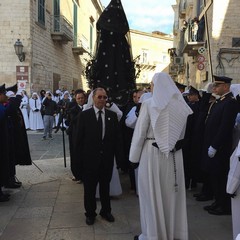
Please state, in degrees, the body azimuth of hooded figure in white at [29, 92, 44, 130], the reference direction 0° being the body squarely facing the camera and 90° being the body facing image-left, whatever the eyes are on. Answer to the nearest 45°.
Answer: approximately 0°

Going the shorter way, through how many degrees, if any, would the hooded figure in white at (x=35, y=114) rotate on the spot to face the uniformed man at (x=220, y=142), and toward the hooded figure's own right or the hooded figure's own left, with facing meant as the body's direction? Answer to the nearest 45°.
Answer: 0° — they already face them

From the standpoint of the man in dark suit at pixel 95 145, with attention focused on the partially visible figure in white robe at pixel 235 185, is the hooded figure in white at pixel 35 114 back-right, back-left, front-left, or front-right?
back-left

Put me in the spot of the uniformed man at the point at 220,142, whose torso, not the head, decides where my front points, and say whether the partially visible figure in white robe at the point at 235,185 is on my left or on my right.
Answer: on my left

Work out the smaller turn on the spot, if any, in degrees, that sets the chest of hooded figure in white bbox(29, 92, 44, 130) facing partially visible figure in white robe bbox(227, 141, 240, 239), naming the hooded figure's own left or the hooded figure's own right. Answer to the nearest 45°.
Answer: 0° — they already face them

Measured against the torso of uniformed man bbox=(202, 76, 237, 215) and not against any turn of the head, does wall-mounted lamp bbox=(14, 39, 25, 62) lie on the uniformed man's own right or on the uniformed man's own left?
on the uniformed man's own right
